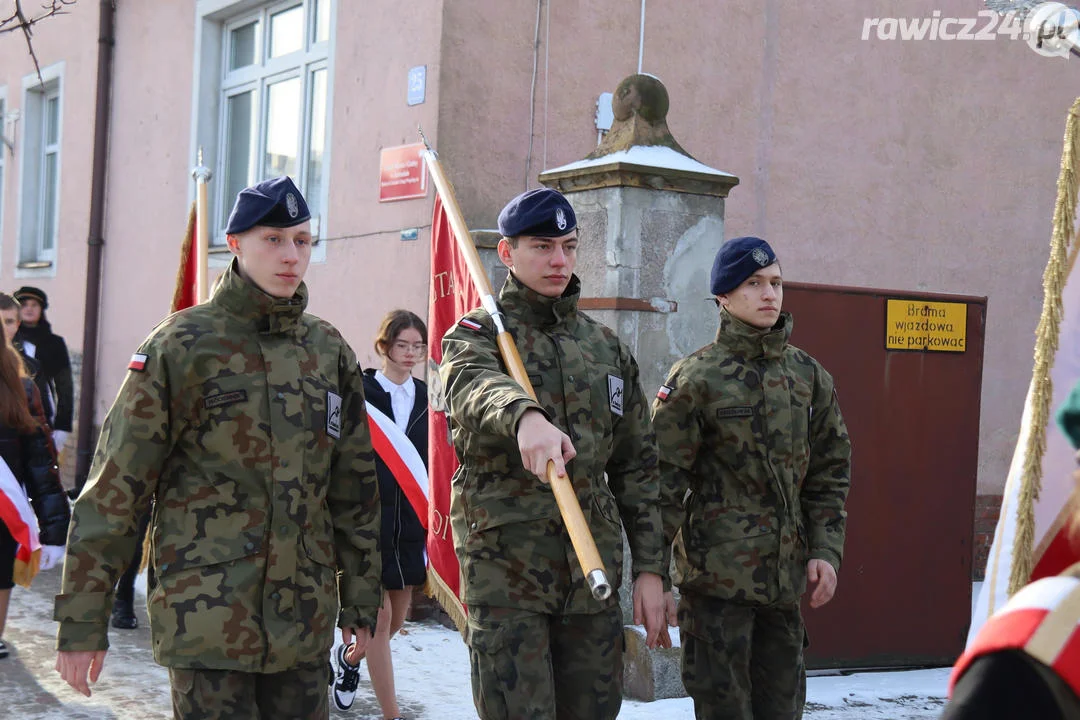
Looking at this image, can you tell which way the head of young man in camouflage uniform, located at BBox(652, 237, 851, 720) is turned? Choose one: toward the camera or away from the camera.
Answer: toward the camera

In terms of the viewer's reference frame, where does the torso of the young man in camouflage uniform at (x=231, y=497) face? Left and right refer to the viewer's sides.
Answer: facing the viewer and to the right of the viewer

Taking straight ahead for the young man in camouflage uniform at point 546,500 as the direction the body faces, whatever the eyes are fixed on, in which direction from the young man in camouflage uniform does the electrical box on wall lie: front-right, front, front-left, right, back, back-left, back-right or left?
back-left

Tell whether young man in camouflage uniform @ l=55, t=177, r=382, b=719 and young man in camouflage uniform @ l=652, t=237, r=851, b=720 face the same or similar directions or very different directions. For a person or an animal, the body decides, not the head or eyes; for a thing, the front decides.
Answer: same or similar directions

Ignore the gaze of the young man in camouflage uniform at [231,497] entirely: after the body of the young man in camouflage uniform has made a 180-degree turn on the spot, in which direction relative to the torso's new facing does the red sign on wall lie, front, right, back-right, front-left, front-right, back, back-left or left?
front-right

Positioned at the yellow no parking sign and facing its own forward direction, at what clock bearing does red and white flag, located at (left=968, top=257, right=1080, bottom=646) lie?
The red and white flag is roughly at 12 o'clock from the yellow no parking sign.

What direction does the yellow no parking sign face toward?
toward the camera

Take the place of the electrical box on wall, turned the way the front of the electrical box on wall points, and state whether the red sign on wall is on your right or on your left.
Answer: on your right

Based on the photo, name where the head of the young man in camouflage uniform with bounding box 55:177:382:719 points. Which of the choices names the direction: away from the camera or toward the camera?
toward the camera

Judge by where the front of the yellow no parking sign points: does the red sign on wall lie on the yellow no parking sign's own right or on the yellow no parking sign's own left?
on the yellow no parking sign's own right

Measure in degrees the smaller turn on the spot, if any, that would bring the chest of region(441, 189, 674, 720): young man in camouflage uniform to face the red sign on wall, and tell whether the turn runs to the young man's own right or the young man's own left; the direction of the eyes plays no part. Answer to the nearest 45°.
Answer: approximately 135° to the young man's own left

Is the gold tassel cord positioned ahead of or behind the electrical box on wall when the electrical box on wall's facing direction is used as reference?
ahead

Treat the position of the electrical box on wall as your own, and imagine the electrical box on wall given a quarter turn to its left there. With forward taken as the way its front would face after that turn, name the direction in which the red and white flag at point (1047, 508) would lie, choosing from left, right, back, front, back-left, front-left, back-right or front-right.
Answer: right

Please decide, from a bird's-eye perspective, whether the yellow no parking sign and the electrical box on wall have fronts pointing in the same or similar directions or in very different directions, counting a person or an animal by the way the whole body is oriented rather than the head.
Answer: same or similar directions

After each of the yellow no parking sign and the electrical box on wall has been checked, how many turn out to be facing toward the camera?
2

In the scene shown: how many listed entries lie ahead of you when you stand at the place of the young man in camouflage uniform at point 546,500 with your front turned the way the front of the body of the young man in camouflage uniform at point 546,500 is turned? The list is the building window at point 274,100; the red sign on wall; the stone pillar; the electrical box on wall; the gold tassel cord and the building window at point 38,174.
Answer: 1

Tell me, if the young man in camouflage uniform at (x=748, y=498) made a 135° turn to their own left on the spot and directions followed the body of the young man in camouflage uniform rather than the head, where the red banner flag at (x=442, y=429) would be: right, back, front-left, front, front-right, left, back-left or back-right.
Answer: left

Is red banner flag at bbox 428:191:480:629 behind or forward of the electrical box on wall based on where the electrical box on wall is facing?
forward
